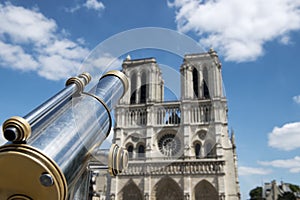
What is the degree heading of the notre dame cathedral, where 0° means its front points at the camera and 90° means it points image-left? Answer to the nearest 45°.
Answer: approximately 0°

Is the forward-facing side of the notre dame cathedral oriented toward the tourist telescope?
yes

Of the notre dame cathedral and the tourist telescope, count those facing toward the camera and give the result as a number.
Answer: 1

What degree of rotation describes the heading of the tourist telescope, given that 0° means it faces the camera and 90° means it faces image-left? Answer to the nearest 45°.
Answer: approximately 225°
